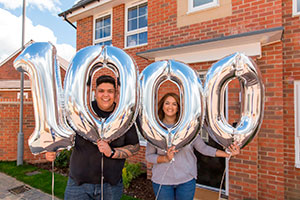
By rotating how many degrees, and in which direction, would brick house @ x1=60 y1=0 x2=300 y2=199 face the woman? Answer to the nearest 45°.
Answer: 0° — it already faces them

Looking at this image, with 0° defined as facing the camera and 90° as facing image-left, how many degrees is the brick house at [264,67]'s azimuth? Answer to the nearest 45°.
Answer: approximately 45°

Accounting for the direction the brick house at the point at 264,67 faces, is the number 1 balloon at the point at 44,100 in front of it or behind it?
in front

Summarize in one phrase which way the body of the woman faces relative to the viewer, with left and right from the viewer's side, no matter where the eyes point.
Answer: facing the viewer

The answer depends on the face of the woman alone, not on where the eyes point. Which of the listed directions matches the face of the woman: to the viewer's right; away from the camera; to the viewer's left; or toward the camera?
toward the camera

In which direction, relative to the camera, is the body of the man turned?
toward the camera

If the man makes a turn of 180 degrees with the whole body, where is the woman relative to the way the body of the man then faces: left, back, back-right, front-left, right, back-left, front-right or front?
right

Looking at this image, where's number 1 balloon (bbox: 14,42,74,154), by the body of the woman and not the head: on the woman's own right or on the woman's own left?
on the woman's own right

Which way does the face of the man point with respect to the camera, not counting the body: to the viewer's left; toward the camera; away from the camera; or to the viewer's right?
toward the camera

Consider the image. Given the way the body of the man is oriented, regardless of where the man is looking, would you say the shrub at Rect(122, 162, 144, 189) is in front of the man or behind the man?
behind

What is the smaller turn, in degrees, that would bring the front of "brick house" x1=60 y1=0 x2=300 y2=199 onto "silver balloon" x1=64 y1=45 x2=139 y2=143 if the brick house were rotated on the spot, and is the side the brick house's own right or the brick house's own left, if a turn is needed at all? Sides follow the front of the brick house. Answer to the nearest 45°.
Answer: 0° — it already faces it

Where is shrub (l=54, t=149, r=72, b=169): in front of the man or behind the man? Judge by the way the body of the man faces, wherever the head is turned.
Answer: behind

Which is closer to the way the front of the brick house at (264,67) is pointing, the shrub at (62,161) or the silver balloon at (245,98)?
the silver balloon
